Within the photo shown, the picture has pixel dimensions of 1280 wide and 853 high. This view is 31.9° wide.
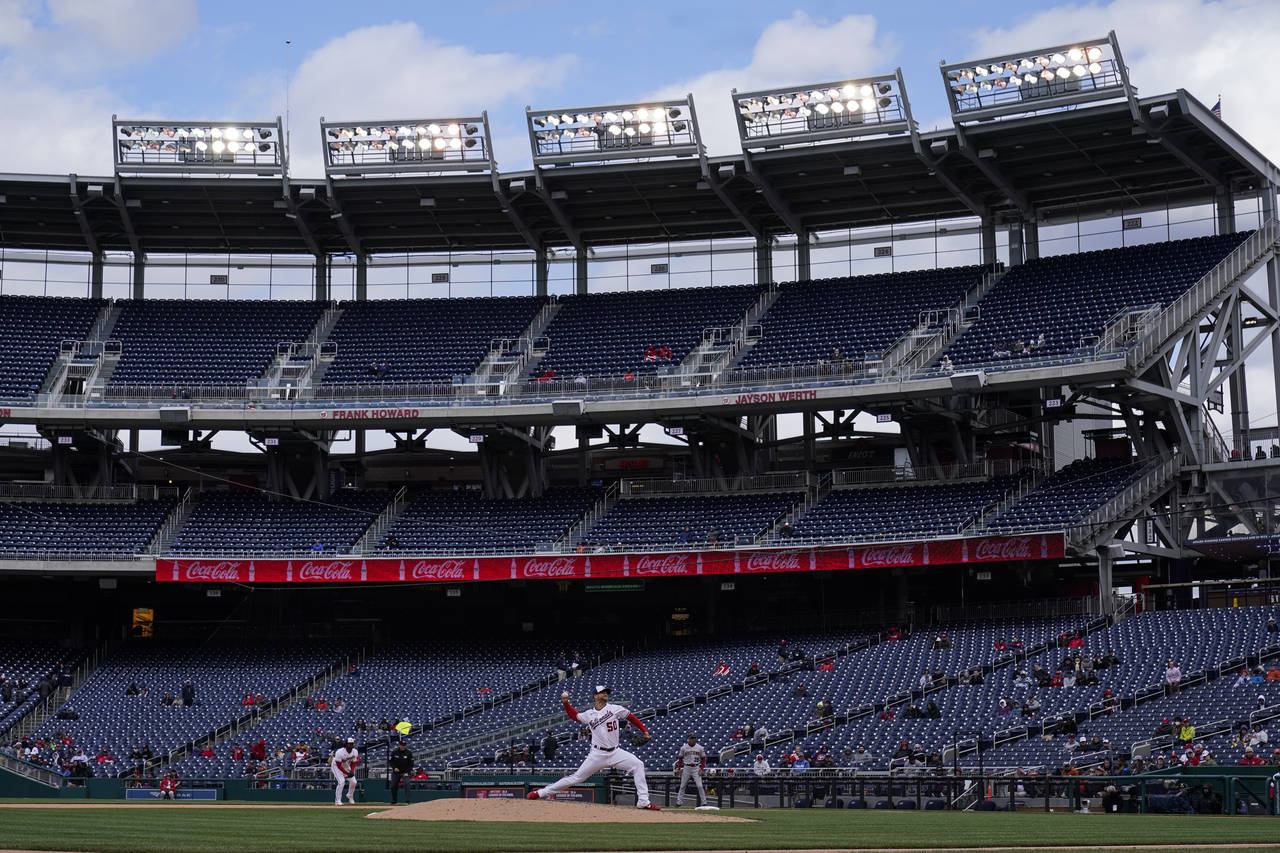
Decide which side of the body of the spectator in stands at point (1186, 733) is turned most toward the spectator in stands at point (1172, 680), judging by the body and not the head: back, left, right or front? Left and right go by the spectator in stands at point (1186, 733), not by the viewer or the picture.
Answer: back

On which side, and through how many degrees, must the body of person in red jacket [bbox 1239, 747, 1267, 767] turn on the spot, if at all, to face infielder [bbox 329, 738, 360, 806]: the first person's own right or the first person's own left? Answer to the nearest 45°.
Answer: approximately 90° to the first person's own right

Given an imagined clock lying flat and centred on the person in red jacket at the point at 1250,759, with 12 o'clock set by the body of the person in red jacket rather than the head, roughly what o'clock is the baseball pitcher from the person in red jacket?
The baseball pitcher is roughly at 1 o'clock from the person in red jacket.

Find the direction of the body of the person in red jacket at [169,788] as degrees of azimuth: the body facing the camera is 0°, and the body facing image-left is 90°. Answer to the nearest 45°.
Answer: approximately 0°

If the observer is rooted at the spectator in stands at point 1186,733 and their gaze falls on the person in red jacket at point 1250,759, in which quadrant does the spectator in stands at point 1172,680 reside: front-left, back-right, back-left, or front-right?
back-left

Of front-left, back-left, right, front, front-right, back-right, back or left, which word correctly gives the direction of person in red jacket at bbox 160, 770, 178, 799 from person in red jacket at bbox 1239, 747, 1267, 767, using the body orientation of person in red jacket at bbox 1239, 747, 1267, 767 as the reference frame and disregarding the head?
right

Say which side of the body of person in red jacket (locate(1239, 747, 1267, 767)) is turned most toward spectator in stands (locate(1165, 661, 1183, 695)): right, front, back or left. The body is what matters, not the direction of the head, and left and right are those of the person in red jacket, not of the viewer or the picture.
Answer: back

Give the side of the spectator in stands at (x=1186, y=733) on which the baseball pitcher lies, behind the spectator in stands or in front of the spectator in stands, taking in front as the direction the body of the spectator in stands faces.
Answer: in front

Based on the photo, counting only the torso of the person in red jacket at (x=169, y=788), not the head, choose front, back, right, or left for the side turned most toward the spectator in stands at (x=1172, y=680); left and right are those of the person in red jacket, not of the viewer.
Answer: left
